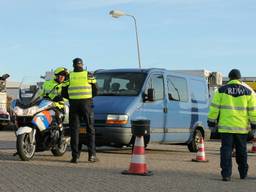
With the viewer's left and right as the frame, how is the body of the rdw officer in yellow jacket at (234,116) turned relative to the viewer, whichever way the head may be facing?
facing away from the viewer

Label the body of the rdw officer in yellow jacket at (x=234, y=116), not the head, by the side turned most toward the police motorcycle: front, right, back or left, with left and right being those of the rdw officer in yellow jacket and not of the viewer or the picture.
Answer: left

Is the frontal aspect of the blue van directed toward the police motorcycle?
yes

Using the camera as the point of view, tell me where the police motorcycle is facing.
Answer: facing the viewer and to the left of the viewer

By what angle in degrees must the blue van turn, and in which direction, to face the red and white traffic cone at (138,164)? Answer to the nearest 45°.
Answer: approximately 45° to its left

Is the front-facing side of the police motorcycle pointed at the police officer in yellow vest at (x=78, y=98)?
no

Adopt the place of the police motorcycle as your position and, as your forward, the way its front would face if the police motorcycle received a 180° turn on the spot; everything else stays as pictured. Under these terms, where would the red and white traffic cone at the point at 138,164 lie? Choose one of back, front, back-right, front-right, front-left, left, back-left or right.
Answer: right

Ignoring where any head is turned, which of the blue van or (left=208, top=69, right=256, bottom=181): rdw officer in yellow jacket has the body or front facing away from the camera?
the rdw officer in yellow jacket

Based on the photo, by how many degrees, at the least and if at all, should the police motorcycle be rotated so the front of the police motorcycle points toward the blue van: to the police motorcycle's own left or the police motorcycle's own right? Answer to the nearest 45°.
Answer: approximately 180°

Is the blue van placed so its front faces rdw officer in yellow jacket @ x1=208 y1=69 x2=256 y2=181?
no
